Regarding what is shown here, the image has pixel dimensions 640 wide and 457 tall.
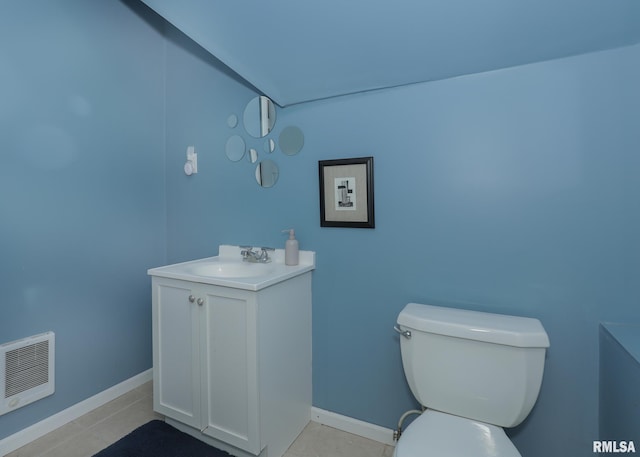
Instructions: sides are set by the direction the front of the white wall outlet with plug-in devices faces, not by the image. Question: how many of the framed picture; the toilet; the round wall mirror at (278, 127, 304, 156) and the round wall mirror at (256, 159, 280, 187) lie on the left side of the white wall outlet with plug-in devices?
4

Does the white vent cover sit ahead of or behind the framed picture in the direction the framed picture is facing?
ahead

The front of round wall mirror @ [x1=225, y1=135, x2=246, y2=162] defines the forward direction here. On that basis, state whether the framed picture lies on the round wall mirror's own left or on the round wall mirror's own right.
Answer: on the round wall mirror's own left

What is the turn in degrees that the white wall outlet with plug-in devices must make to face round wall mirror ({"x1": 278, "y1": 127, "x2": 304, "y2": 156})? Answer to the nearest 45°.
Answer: approximately 90° to its left

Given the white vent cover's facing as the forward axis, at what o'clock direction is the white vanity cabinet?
The white vanity cabinet is roughly at 12 o'clock from the white vent cover.

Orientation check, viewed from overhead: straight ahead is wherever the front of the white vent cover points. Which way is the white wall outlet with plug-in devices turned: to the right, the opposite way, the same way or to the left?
to the right

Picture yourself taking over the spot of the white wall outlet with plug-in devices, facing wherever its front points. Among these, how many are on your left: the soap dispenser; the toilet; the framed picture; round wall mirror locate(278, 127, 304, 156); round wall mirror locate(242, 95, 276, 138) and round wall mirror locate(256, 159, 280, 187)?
6

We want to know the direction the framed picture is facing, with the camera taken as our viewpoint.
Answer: facing the viewer and to the left of the viewer

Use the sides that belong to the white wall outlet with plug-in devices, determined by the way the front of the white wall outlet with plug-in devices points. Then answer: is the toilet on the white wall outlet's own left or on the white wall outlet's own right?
on the white wall outlet's own left

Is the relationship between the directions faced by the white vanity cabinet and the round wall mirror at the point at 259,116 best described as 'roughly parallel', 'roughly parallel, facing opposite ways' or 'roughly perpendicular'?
roughly parallel

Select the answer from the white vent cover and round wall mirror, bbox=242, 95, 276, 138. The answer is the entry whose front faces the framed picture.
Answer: the white vent cover

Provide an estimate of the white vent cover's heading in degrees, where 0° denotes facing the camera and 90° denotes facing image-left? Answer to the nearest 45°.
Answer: approximately 315°

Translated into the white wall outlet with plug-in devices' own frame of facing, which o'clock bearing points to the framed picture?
The framed picture is roughly at 9 o'clock from the white wall outlet with plug-in devices.
